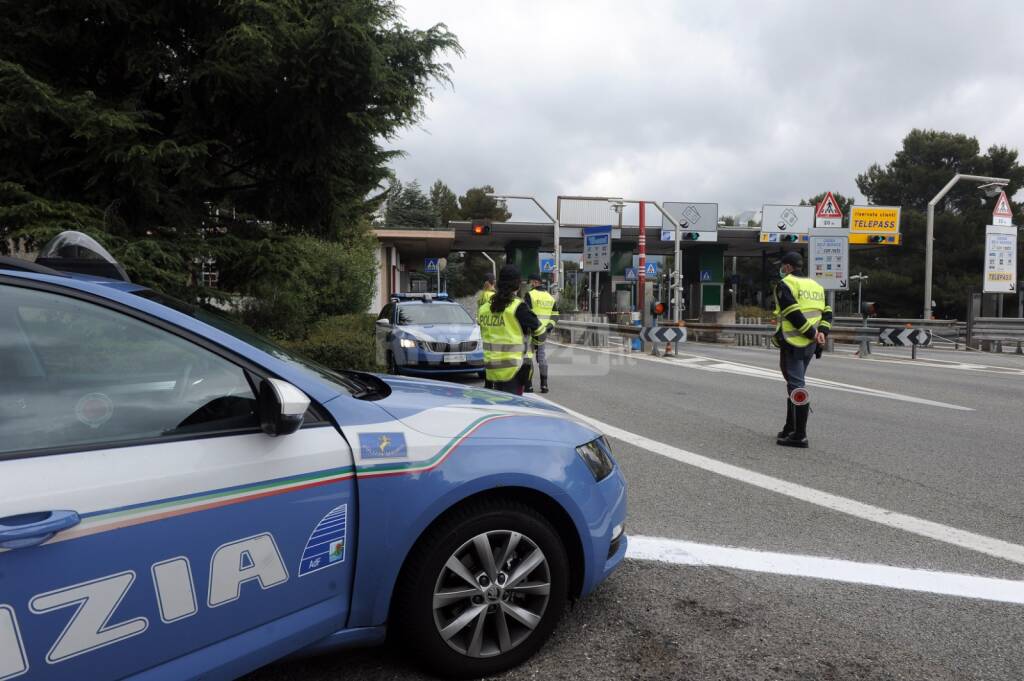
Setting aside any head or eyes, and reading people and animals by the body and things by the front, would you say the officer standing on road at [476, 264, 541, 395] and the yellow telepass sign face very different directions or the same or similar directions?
very different directions

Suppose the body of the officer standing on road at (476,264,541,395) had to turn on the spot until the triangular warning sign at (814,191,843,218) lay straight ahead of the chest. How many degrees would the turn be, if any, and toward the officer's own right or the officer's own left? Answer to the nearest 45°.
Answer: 0° — they already face it

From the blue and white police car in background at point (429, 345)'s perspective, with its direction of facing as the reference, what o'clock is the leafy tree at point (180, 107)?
The leafy tree is roughly at 3 o'clock from the blue and white police car in background.

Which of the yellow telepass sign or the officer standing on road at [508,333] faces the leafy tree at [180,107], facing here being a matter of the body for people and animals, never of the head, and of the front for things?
the yellow telepass sign

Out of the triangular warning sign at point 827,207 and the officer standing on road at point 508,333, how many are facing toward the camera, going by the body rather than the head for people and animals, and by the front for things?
1

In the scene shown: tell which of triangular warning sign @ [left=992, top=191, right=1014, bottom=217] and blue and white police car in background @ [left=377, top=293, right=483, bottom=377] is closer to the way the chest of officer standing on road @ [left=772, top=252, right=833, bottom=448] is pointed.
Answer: the blue and white police car in background

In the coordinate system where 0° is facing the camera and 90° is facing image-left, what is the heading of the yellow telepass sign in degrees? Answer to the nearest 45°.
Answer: approximately 0°

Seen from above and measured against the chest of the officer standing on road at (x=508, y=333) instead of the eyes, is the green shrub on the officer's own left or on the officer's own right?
on the officer's own left

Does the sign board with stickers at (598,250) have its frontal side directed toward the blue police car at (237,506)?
yes
